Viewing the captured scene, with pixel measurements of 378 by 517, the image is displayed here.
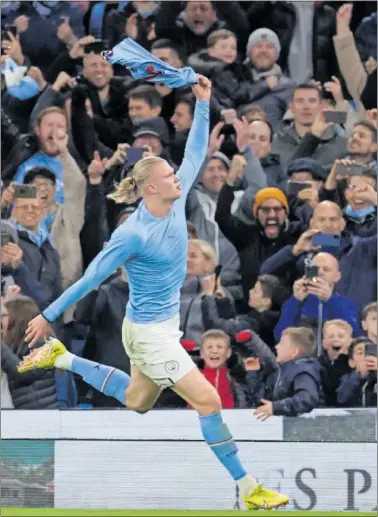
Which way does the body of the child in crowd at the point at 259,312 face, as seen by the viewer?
to the viewer's left

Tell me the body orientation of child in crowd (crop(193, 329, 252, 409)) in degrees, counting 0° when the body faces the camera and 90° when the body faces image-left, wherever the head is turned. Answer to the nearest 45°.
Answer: approximately 0°

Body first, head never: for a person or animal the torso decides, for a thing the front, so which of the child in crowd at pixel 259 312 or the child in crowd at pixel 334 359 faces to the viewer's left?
the child in crowd at pixel 259 312

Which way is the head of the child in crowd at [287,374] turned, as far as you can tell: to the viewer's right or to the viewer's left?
to the viewer's left

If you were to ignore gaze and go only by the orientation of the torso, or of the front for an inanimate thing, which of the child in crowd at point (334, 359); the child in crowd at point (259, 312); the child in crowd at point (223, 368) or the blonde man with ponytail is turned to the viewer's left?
the child in crowd at point (259, 312)

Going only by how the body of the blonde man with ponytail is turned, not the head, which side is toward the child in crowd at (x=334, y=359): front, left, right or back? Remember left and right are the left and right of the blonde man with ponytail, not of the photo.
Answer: left
